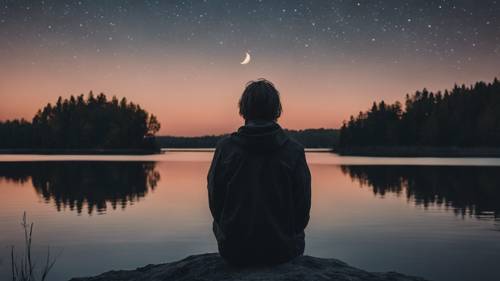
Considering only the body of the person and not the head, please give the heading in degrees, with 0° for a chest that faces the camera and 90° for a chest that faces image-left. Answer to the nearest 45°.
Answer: approximately 180°

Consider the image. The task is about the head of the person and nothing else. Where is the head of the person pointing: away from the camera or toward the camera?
away from the camera
